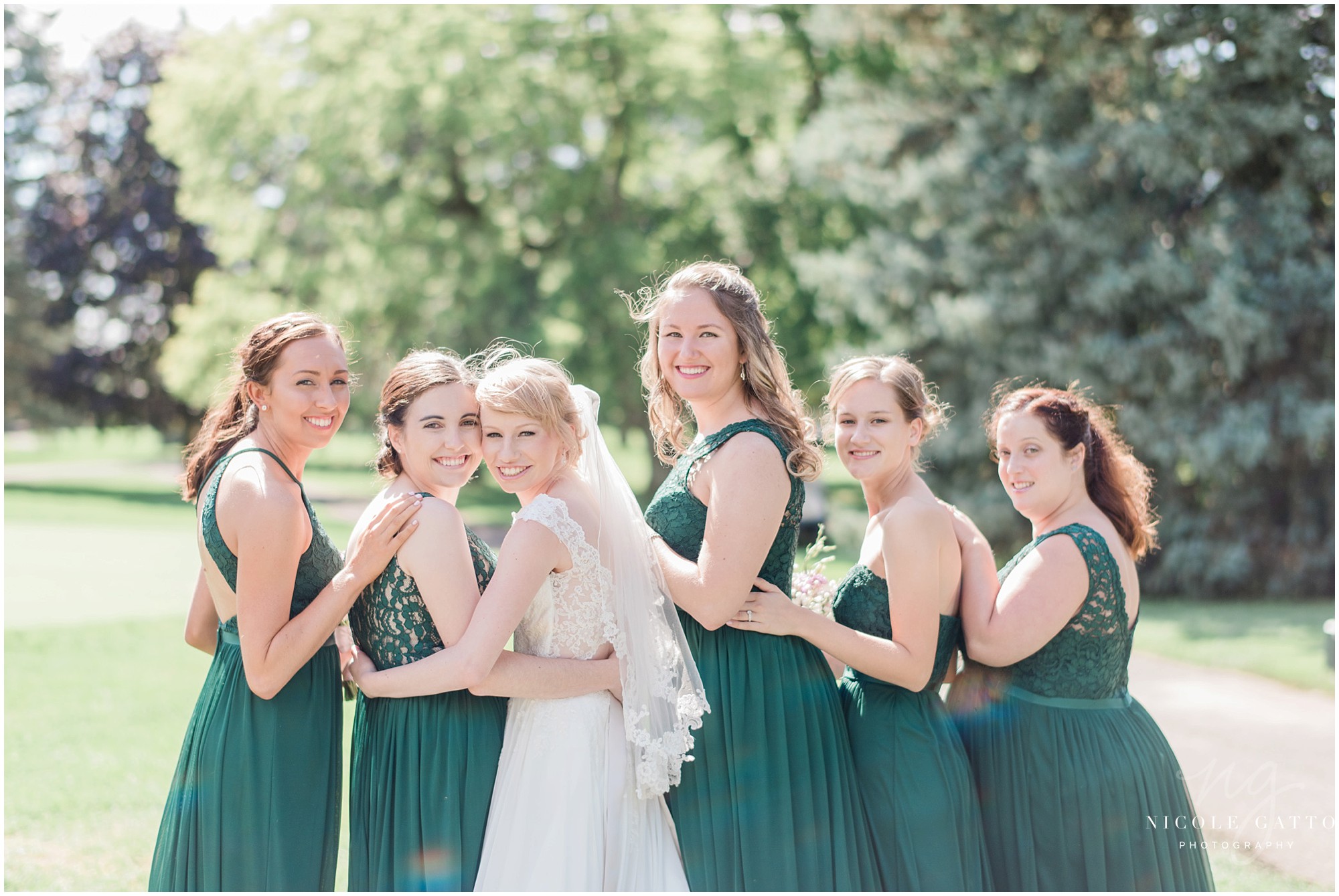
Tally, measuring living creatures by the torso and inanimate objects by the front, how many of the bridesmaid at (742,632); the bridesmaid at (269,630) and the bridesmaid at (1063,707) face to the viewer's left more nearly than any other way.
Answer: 2

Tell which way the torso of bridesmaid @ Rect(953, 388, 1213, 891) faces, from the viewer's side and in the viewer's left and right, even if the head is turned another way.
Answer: facing to the left of the viewer

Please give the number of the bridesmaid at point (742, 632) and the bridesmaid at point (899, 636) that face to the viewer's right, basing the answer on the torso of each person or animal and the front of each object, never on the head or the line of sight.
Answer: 0

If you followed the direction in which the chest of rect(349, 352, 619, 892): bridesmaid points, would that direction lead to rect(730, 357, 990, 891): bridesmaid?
yes

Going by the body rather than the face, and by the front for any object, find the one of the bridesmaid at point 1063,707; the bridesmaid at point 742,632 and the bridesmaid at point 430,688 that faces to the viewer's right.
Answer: the bridesmaid at point 430,688

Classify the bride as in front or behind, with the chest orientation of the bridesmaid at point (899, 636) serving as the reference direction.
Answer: in front

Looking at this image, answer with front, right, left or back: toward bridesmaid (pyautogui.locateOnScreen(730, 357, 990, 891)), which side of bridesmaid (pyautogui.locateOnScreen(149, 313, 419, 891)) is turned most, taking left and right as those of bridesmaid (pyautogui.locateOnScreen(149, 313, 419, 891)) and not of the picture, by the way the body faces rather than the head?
front

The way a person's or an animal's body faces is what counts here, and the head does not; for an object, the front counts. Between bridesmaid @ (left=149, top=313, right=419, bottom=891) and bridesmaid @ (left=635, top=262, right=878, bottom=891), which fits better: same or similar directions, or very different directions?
very different directions

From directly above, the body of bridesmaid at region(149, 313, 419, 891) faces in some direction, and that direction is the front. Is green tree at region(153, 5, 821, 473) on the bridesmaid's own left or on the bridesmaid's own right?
on the bridesmaid's own left

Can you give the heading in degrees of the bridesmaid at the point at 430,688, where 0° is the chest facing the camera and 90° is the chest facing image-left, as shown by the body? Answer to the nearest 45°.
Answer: approximately 270°

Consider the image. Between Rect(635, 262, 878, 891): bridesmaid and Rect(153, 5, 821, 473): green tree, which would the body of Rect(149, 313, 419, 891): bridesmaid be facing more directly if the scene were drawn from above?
the bridesmaid

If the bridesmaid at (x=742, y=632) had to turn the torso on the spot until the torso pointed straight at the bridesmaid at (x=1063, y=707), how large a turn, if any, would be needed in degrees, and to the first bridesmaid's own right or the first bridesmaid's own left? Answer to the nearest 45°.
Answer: approximately 180°
